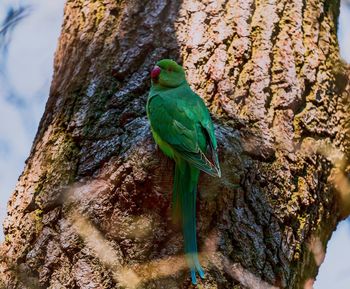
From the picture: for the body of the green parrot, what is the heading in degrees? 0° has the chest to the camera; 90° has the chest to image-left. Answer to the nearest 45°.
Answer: approximately 135°
